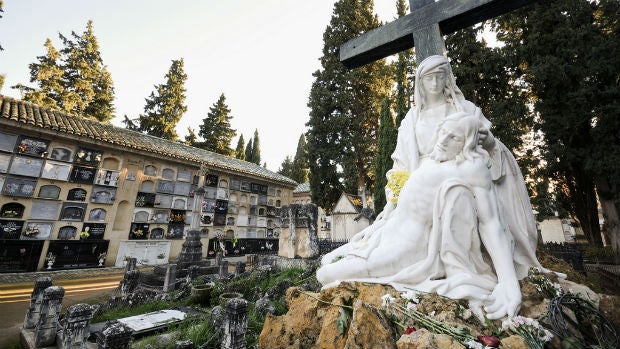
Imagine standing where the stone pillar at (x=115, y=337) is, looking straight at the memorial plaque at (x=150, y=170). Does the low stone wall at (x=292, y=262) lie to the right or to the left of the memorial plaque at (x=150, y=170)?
right

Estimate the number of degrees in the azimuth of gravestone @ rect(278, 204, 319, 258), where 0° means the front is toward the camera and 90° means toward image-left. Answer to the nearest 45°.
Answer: approximately 0°

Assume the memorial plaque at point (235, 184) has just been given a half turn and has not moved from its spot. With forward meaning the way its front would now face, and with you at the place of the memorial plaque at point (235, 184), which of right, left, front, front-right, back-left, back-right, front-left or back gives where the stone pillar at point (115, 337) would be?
back-left

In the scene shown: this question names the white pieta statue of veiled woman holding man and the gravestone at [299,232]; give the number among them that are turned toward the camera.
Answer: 2

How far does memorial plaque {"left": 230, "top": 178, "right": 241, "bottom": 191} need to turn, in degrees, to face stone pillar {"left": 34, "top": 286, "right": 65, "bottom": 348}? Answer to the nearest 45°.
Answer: approximately 45° to its right

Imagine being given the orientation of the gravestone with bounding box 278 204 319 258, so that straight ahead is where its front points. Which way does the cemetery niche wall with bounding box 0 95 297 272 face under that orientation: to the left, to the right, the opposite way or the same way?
to the left

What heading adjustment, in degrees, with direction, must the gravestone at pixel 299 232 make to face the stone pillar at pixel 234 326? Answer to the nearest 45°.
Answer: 0° — it already faces it

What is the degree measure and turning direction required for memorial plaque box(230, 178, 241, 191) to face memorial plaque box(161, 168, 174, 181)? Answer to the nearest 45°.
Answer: approximately 90° to its right

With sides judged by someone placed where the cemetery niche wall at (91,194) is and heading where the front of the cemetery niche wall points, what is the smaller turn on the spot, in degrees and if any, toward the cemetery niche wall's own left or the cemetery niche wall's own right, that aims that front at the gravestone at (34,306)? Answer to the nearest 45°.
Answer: approximately 45° to the cemetery niche wall's own right

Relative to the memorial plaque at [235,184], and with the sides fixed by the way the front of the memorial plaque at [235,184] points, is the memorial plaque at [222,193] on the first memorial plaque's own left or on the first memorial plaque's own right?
on the first memorial plaque's own right

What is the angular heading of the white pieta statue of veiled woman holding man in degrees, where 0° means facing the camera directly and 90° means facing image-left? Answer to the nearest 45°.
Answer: approximately 0°

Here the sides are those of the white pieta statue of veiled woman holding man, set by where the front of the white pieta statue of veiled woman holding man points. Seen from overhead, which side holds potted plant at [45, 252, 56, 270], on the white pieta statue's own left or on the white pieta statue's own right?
on the white pieta statue's own right

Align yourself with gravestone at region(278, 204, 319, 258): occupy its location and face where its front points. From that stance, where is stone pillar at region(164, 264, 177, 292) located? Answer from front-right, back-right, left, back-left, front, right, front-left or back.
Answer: right
